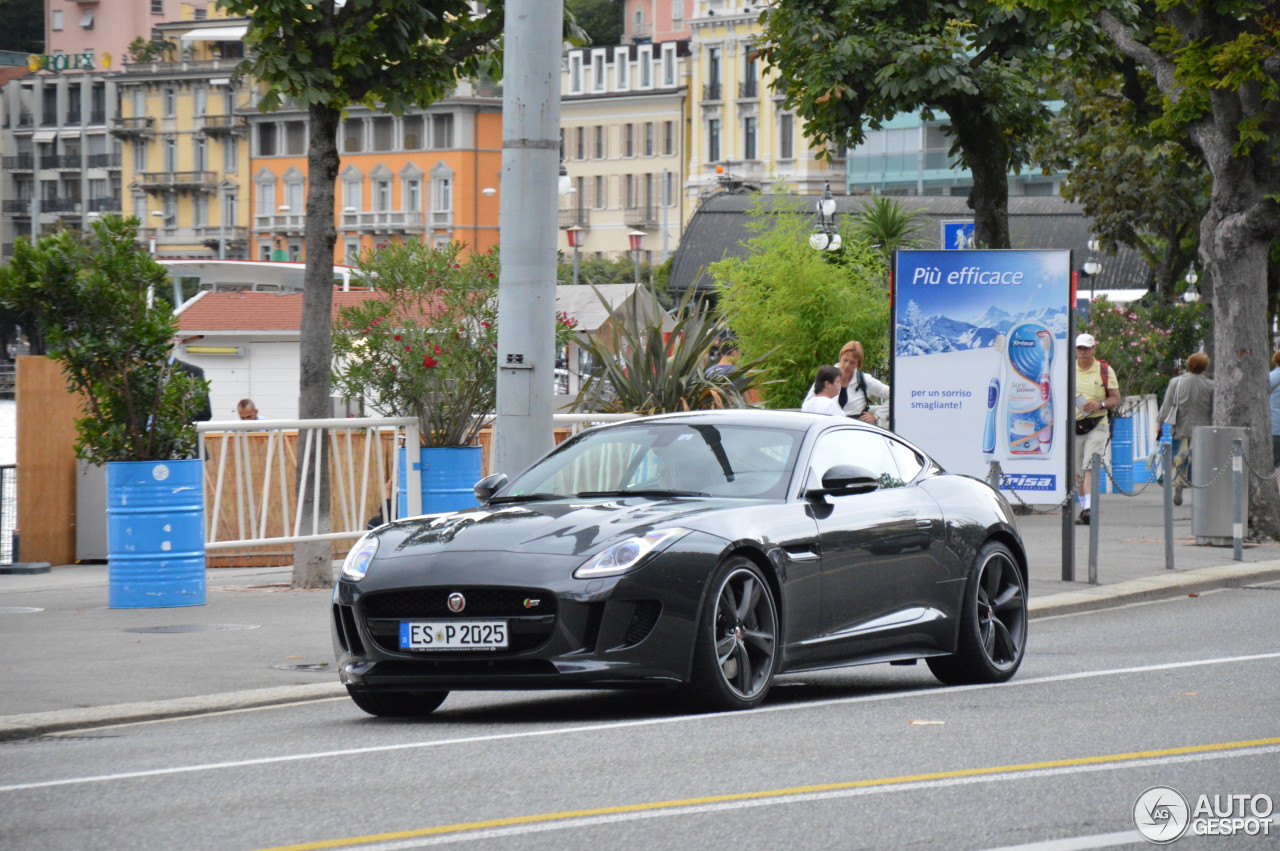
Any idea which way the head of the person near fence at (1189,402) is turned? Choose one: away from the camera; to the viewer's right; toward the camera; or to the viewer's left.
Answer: away from the camera

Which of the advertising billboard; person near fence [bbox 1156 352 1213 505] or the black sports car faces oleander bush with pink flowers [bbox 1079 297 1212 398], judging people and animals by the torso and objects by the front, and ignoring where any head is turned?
the person near fence

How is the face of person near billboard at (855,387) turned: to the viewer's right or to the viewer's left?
to the viewer's left

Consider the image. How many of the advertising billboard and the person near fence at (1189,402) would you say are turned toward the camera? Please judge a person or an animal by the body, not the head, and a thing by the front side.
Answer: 1

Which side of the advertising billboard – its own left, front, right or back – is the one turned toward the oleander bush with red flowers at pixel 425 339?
right

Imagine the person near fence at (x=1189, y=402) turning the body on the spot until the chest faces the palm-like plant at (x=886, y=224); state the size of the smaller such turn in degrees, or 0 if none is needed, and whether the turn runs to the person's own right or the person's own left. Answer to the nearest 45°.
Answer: approximately 45° to the person's own left

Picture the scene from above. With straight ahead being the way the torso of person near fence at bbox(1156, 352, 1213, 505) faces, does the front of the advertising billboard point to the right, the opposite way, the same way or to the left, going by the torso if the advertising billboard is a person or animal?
the opposite way

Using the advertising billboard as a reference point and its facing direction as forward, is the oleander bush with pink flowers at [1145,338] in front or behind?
behind

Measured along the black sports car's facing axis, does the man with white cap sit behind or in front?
behind

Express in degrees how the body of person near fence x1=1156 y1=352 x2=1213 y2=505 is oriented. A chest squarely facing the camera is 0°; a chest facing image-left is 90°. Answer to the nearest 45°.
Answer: approximately 180°

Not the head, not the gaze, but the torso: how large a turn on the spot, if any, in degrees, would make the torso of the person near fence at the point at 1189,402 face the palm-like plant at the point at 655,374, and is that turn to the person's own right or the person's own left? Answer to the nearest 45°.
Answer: approximately 135° to the person's own left

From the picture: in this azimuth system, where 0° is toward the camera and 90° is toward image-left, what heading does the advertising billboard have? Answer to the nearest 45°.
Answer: approximately 0°
